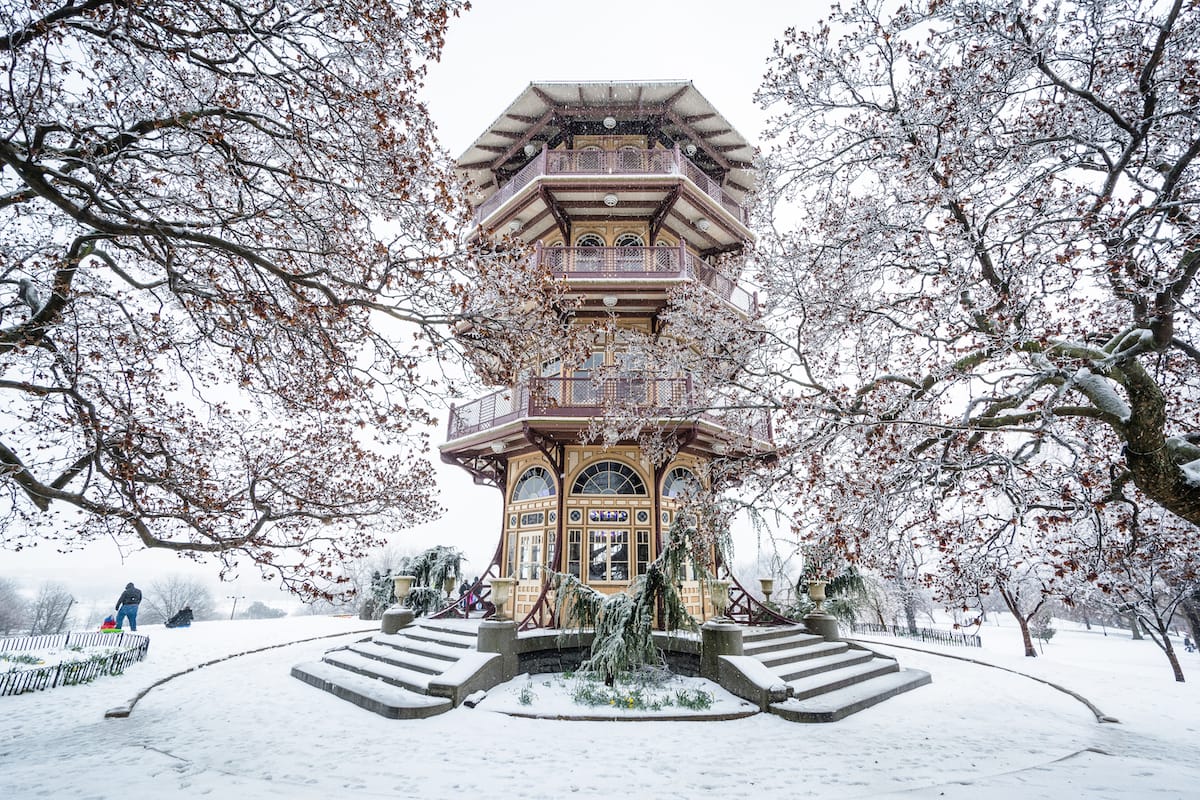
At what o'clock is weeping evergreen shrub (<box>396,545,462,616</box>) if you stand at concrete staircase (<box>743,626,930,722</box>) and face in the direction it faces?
The weeping evergreen shrub is roughly at 5 o'clock from the concrete staircase.

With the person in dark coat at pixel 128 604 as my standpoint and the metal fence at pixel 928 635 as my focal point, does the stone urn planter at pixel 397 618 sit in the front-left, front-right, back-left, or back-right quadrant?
front-right

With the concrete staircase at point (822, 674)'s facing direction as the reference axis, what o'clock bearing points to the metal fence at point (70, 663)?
The metal fence is roughly at 4 o'clock from the concrete staircase.

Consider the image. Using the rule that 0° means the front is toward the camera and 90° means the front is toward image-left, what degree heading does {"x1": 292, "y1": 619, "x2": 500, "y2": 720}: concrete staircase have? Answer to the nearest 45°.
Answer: approximately 45°

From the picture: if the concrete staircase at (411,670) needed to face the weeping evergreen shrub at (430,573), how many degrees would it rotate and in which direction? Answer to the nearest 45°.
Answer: approximately 135° to its right

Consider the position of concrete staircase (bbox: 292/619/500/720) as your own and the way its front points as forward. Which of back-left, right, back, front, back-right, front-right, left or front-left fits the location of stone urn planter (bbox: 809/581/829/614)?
back-left

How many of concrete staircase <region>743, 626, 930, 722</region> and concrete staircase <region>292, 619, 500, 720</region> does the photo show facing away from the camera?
0

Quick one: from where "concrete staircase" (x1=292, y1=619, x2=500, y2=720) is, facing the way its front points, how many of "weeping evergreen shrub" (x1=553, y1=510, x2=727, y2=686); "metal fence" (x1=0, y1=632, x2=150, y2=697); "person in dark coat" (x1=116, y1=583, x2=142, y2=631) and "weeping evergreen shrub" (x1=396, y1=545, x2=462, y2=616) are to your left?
1

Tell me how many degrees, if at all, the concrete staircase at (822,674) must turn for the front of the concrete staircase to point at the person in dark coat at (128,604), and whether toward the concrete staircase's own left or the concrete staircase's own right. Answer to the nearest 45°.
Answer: approximately 135° to the concrete staircase's own right

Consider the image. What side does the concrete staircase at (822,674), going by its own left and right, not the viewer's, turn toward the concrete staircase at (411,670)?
right

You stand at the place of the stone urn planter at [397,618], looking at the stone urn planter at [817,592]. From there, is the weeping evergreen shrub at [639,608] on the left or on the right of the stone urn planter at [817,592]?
right

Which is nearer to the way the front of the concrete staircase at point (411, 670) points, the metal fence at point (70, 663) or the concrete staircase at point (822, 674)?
the metal fence

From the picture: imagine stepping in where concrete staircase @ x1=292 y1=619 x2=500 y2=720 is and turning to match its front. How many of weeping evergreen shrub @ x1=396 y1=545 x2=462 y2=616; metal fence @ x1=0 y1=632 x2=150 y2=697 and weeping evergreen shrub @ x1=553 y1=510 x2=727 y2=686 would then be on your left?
1
